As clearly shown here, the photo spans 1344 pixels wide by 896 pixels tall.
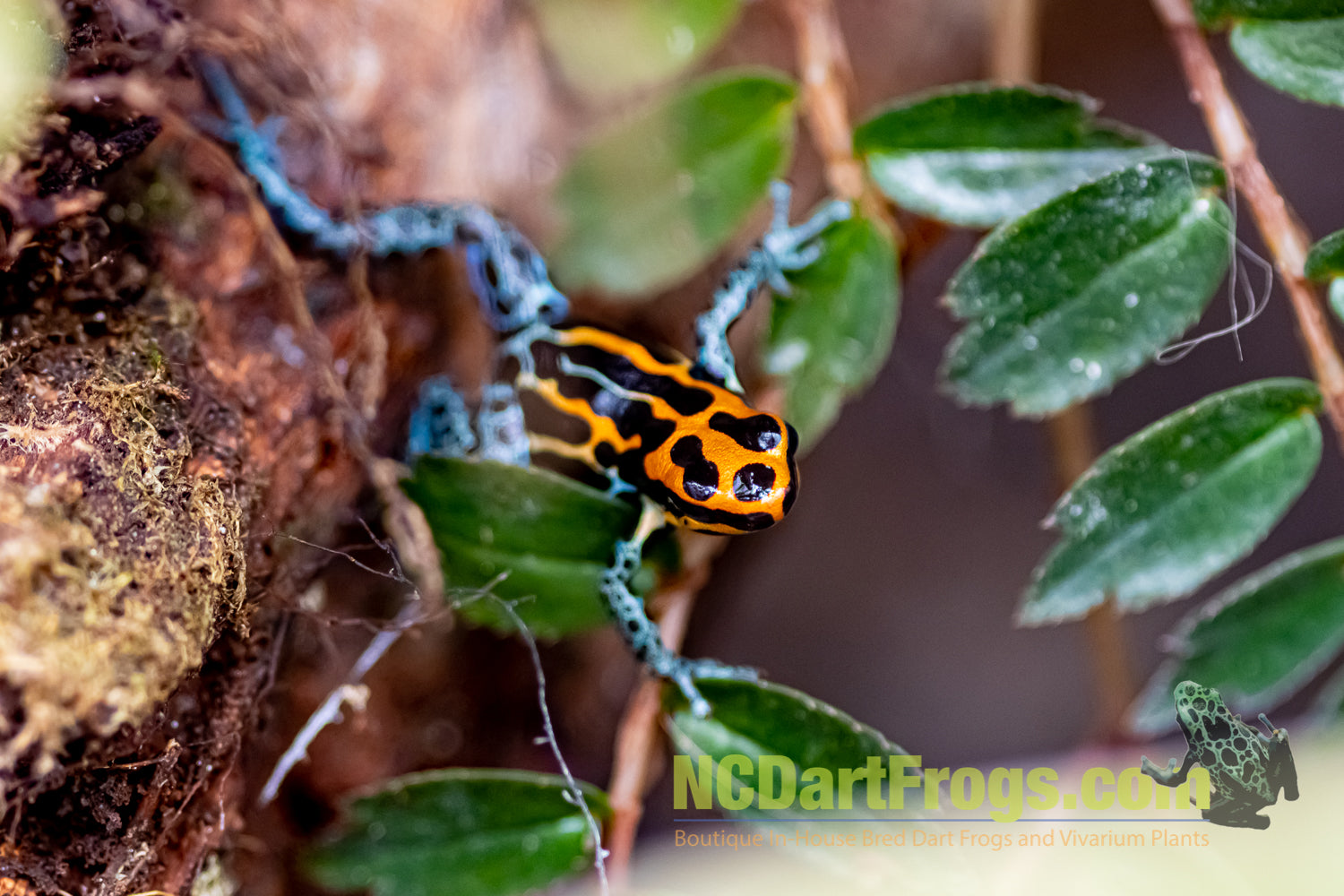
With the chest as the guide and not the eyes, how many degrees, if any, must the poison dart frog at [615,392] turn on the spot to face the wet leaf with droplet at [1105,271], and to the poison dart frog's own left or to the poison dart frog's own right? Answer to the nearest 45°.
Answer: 0° — it already faces it

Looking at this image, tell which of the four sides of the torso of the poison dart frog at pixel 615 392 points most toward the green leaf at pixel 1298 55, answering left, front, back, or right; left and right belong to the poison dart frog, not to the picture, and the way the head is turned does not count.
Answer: front

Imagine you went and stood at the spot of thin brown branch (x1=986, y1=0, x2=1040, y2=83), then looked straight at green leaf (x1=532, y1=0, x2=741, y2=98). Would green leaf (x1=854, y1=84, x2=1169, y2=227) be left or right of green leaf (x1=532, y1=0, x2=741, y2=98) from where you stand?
left

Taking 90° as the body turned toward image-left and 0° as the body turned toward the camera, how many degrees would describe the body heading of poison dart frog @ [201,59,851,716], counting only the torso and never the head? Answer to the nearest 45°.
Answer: approximately 315°
